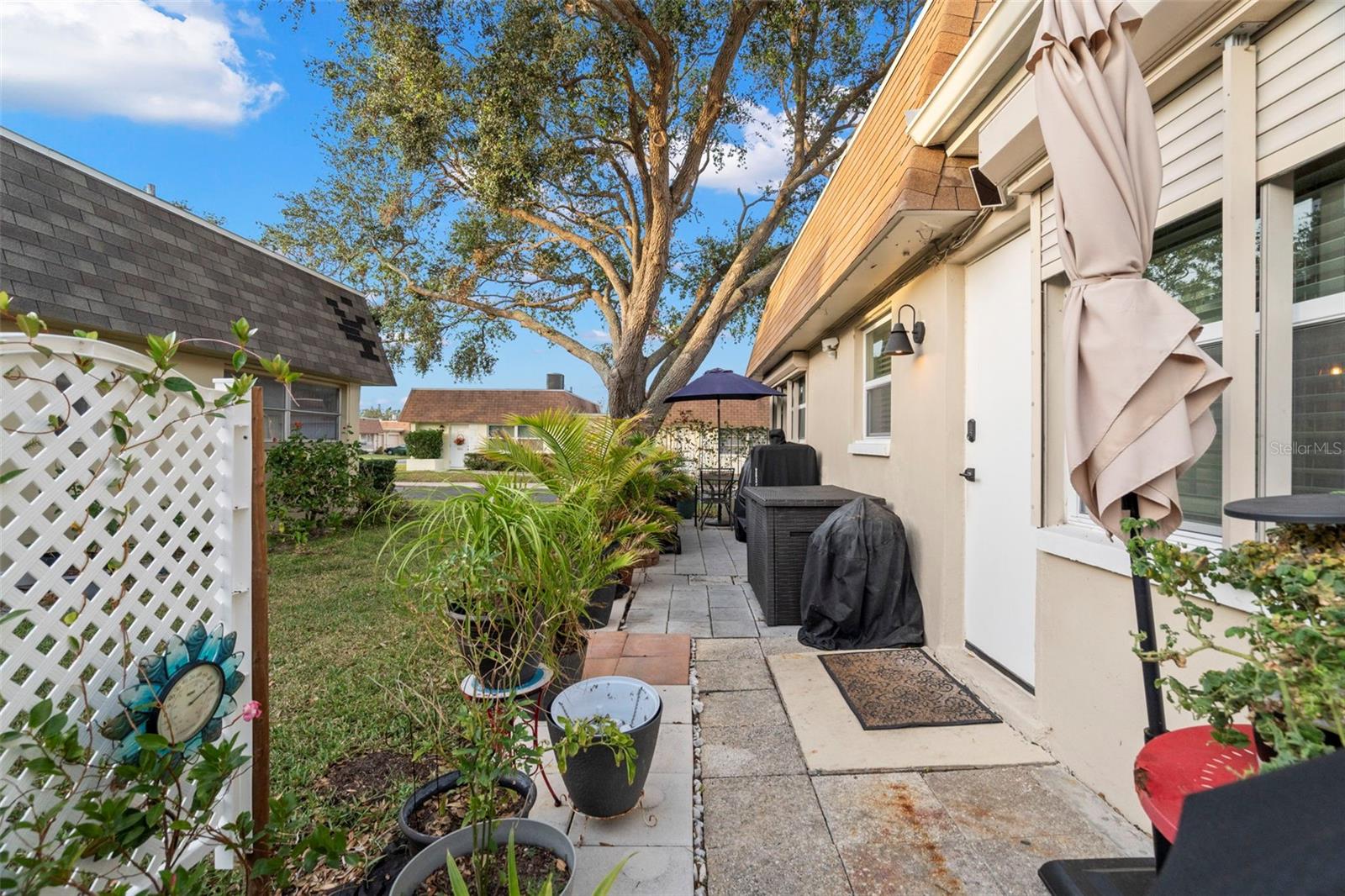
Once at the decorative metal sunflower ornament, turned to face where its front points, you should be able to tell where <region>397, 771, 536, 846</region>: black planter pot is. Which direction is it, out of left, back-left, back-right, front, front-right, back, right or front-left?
front-left

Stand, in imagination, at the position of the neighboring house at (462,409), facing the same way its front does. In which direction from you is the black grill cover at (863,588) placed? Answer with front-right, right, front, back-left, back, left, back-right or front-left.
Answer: front

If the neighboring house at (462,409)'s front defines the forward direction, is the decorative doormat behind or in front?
in front

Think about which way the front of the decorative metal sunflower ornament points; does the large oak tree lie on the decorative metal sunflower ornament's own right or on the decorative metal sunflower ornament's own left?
on the decorative metal sunflower ornament's own left

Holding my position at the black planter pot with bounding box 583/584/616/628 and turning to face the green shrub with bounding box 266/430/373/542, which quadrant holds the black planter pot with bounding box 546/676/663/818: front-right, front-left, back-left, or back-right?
back-left

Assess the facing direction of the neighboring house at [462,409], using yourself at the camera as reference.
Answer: facing the viewer

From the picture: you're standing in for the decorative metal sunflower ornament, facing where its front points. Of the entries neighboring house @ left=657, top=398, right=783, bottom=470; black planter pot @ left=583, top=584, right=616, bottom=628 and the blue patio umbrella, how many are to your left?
3

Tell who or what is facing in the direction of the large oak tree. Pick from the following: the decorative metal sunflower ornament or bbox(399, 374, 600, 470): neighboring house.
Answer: the neighboring house

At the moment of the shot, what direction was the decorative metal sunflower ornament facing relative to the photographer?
facing the viewer and to the right of the viewer

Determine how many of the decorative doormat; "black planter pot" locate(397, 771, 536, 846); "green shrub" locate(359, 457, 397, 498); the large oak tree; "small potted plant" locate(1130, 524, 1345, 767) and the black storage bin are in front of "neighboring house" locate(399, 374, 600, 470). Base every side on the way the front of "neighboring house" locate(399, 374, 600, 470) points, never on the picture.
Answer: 6

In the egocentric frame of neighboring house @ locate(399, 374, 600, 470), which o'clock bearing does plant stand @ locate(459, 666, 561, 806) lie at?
The plant stand is roughly at 12 o'clock from the neighboring house.

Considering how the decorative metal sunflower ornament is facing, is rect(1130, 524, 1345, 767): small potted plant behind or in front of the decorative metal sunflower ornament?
in front

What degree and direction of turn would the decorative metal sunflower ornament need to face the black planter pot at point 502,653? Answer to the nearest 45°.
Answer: approximately 45° to its left

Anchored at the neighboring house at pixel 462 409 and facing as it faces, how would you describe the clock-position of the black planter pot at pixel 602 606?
The black planter pot is roughly at 12 o'clock from the neighboring house.
